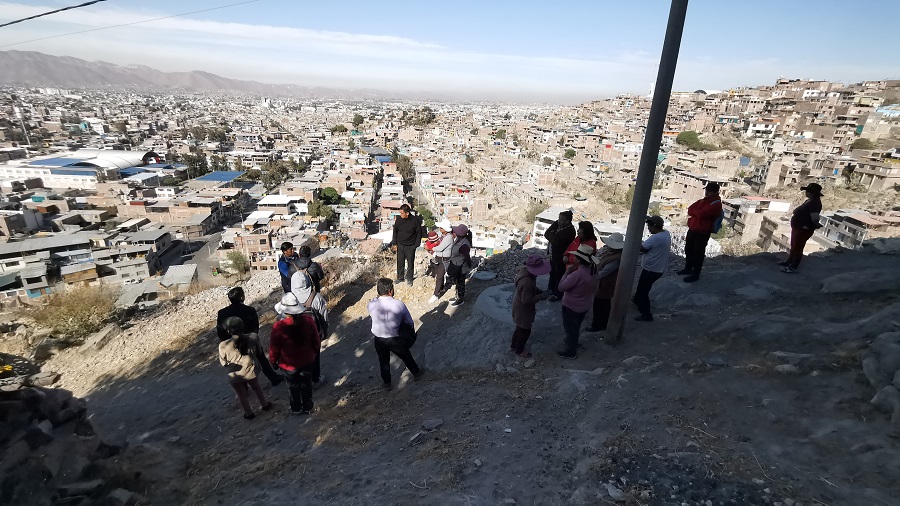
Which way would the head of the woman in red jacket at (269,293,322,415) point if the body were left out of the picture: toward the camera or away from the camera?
away from the camera

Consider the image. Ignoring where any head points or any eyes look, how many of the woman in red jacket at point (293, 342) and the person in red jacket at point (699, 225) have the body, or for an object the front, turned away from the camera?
1

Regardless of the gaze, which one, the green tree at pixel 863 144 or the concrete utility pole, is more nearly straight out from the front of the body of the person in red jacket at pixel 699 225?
the concrete utility pole

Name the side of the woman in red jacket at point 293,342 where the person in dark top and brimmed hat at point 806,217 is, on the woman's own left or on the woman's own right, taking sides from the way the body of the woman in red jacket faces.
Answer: on the woman's own right

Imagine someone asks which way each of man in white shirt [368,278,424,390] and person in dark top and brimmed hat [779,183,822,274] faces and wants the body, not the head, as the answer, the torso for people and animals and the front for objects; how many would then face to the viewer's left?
1

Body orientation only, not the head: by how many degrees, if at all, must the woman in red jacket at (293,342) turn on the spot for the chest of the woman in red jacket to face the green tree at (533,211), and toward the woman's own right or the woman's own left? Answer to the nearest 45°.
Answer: approximately 45° to the woman's own right

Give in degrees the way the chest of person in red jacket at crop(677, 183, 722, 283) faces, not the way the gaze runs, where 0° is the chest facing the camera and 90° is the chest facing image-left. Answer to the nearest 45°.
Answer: approximately 45°

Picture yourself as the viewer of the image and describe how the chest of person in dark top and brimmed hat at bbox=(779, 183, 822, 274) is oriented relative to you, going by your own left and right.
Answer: facing to the left of the viewer

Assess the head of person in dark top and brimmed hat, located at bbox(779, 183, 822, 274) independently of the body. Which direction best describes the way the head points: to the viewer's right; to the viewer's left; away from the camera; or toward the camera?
to the viewer's left

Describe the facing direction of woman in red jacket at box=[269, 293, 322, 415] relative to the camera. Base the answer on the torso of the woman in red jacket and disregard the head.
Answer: away from the camera

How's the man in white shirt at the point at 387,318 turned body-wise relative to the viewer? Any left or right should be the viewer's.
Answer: facing away from the viewer and to the right of the viewer
